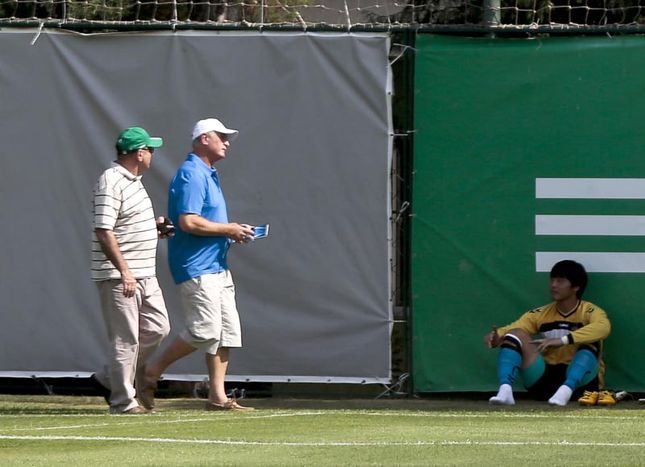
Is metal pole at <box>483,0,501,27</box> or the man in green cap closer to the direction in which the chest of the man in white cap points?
the metal pole

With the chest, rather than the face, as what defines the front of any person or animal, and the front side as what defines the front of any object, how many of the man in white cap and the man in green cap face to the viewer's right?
2

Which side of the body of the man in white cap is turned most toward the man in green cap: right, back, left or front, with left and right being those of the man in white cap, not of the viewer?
back

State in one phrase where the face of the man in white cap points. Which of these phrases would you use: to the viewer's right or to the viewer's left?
to the viewer's right

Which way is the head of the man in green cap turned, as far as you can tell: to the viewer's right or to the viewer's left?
to the viewer's right

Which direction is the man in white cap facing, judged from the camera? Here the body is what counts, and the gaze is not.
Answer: to the viewer's right

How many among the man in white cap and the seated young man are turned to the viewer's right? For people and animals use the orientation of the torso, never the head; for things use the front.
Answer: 1

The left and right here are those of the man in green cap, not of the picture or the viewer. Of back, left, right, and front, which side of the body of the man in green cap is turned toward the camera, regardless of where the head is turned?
right
